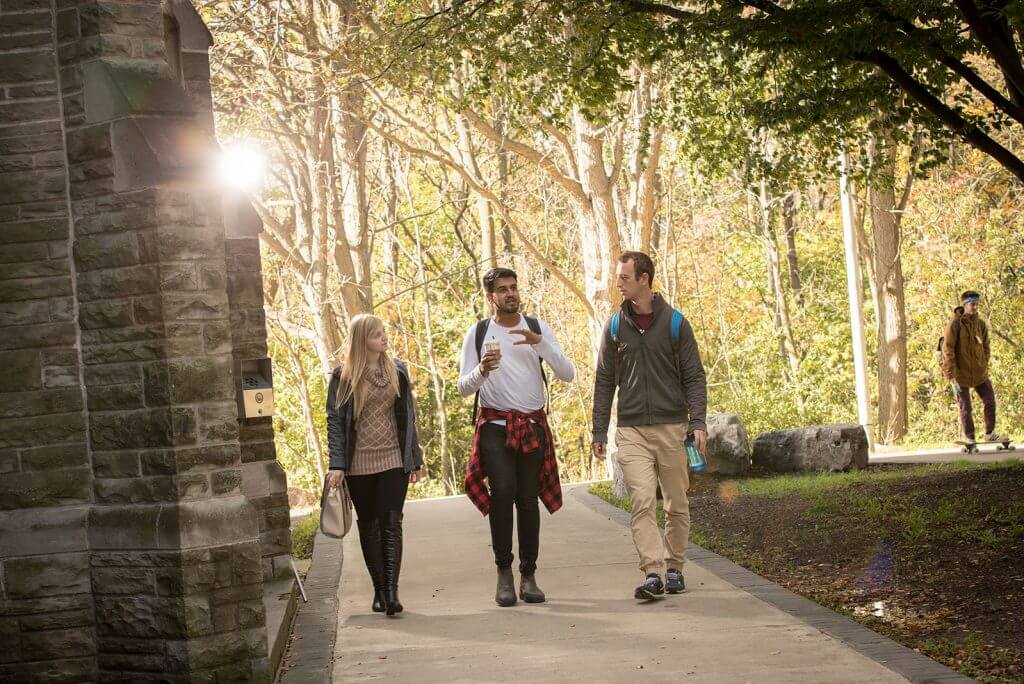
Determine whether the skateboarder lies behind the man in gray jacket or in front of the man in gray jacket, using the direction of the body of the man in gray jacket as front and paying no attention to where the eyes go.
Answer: behind

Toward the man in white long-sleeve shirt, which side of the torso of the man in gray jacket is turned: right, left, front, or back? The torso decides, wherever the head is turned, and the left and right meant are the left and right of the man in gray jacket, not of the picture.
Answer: right

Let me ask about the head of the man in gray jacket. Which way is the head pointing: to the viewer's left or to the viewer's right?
to the viewer's left

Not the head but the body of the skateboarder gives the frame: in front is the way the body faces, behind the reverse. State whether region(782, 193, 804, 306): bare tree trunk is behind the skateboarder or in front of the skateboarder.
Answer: behind

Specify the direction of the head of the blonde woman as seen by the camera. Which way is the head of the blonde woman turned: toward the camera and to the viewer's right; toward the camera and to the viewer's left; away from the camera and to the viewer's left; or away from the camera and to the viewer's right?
toward the camera and to the viewer's right

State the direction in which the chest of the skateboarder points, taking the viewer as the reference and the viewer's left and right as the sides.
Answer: facing the viewer and to the right of the viewer

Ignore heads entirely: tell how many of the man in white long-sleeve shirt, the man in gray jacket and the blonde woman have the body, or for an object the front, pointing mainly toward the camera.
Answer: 3

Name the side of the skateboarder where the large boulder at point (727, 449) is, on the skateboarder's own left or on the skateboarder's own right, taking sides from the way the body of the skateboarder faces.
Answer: on the skateboarder's own right

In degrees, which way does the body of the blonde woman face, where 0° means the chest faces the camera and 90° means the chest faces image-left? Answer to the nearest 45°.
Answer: approximately 0°
